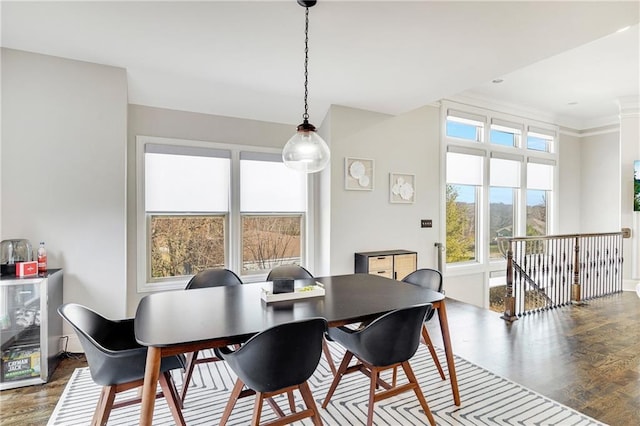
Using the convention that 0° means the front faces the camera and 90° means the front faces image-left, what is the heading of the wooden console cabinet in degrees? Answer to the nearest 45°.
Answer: approximately 315°

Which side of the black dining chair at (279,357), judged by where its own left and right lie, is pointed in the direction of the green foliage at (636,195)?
right

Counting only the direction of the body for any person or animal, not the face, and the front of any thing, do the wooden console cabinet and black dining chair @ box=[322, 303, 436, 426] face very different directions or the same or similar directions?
very different directions

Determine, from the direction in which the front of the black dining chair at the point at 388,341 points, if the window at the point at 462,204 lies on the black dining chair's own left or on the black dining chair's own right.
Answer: on the black dining chair's own right

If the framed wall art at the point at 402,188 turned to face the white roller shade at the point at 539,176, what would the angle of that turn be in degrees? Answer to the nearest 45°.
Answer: approximately 90° to its left

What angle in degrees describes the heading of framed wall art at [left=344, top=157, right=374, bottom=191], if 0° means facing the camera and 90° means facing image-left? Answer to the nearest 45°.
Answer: approximately 315°

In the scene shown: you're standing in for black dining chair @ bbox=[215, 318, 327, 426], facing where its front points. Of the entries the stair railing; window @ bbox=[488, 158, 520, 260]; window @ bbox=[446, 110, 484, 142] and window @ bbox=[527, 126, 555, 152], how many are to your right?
4

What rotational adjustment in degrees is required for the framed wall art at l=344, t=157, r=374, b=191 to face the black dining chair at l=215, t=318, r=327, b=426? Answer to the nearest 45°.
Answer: approximately 45° to its right

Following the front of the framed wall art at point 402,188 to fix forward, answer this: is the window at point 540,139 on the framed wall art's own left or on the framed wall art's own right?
on the framed wall art's own left

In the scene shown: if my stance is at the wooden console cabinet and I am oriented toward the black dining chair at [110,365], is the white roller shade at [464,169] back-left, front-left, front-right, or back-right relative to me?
back-left

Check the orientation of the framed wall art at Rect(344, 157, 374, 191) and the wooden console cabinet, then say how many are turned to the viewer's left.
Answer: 0

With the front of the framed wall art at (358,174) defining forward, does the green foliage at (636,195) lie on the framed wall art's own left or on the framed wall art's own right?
on the framed wall art's own left

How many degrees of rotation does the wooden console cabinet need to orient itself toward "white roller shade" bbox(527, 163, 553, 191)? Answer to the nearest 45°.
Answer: approximately 90° to its left

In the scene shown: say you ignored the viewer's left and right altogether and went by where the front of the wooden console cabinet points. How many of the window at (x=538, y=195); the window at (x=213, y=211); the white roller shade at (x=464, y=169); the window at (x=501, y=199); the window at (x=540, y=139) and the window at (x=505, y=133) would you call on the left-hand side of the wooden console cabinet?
5

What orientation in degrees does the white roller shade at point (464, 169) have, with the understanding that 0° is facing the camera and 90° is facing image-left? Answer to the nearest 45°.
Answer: approximately 315°

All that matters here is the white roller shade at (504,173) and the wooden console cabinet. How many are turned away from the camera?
0

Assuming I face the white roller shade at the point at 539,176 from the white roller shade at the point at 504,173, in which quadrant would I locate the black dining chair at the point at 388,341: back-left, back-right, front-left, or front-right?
back-right
